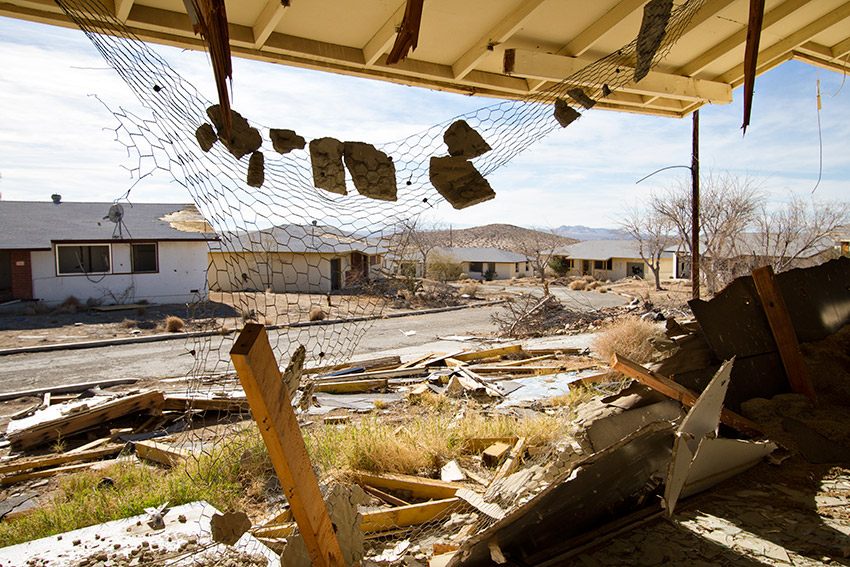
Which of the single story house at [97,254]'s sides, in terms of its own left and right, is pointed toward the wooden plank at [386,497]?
front

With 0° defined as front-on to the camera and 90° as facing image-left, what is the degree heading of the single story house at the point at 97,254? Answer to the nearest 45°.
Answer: approximately 0°

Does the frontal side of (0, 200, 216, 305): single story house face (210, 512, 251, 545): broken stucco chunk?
yes

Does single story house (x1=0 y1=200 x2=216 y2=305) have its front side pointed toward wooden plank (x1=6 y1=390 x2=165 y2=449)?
yes

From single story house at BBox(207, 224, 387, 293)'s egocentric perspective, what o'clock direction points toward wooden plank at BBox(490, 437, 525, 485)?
The wooden plank is roughly at 12 o'clock from the single story house.

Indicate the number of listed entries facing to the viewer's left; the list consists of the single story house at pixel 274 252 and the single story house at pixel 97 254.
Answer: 0

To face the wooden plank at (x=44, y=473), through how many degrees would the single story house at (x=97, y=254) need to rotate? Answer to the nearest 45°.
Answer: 0° — it already faces it

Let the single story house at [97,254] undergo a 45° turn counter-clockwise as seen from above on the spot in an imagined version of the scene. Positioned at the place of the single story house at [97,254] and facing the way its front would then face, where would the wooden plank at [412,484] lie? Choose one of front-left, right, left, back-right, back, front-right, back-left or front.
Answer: front-right

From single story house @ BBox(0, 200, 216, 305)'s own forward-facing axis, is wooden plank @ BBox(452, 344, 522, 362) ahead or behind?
ahead

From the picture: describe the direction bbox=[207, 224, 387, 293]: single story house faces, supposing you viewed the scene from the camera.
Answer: facing the viewer and to the right of the viewer
